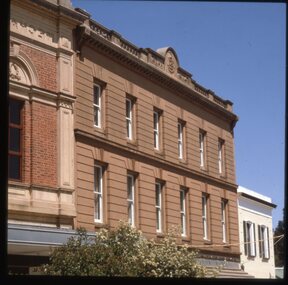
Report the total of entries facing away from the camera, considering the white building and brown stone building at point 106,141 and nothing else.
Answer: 0

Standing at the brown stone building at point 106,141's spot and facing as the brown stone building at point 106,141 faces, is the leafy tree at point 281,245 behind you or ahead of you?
ahead

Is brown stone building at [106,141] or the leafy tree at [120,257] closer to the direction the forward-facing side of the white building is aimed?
the leafy tree

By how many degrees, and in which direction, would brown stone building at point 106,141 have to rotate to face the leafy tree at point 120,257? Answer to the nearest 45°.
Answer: approximately 45° to its right

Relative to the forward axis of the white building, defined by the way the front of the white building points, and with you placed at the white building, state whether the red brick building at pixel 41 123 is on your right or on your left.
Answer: on your right

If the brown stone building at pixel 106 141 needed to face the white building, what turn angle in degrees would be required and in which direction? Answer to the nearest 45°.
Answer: approximately 45° to its left

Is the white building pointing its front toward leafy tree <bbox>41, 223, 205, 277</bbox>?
no

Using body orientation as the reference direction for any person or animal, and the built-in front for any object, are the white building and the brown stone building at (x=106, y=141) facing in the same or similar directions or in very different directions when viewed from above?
same or similar directions

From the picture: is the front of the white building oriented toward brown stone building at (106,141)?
no
